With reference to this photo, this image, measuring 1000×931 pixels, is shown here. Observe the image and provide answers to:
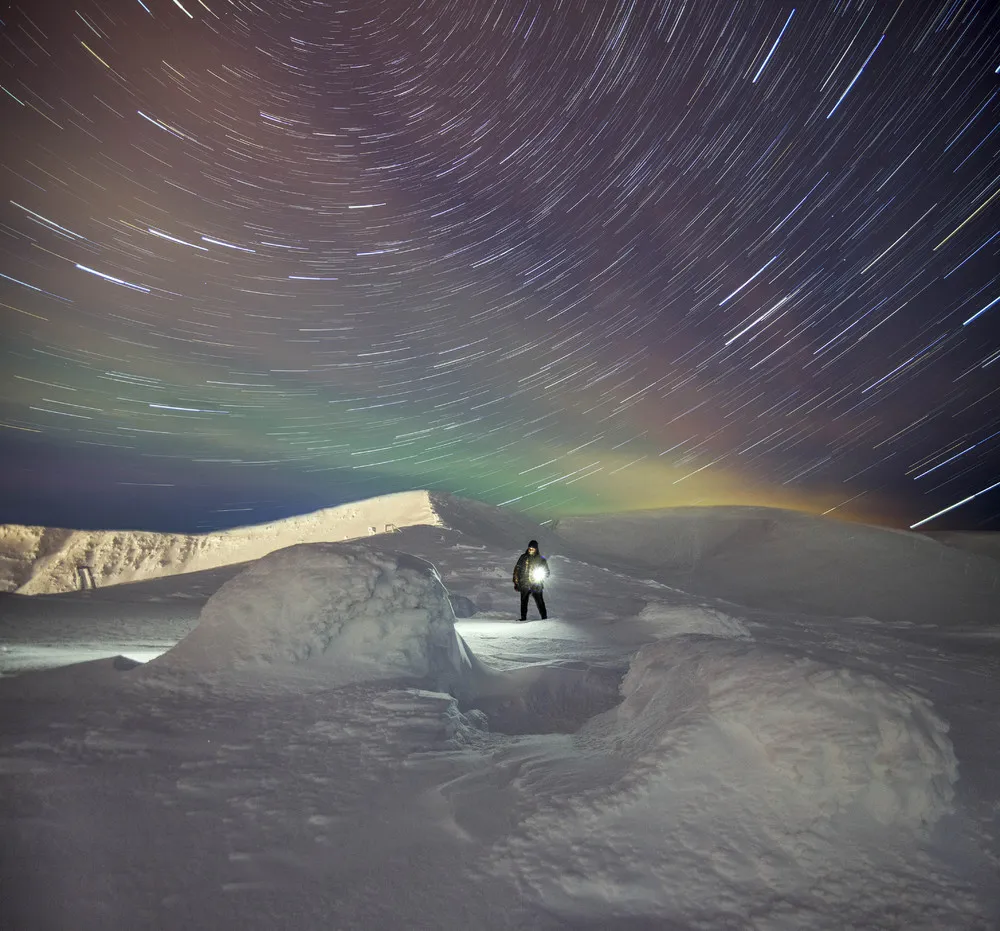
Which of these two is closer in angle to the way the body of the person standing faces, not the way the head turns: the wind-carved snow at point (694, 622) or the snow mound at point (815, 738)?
the snow mound

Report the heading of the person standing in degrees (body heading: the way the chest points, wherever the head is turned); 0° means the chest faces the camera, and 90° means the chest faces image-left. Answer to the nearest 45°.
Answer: approximately 0°

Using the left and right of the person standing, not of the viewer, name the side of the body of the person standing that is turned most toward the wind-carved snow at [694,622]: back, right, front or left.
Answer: left

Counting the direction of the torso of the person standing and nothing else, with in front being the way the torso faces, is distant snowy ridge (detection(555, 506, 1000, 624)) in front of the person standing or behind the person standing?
behind

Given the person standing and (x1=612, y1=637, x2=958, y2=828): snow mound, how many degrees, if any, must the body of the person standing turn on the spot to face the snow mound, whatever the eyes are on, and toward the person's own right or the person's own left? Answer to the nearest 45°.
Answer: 0° — they already face it

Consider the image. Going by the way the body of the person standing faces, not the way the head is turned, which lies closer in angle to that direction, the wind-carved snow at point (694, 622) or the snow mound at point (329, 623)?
the snow mound
